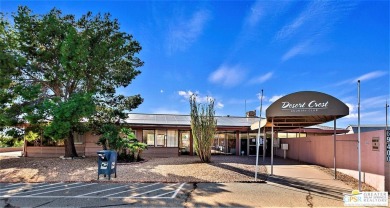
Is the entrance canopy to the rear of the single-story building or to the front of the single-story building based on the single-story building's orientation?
to the front

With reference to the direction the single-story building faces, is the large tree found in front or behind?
in front

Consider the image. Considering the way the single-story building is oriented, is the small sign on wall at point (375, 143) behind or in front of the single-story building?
in front

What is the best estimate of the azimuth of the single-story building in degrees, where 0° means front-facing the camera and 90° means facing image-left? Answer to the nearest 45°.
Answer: approximately 0°
